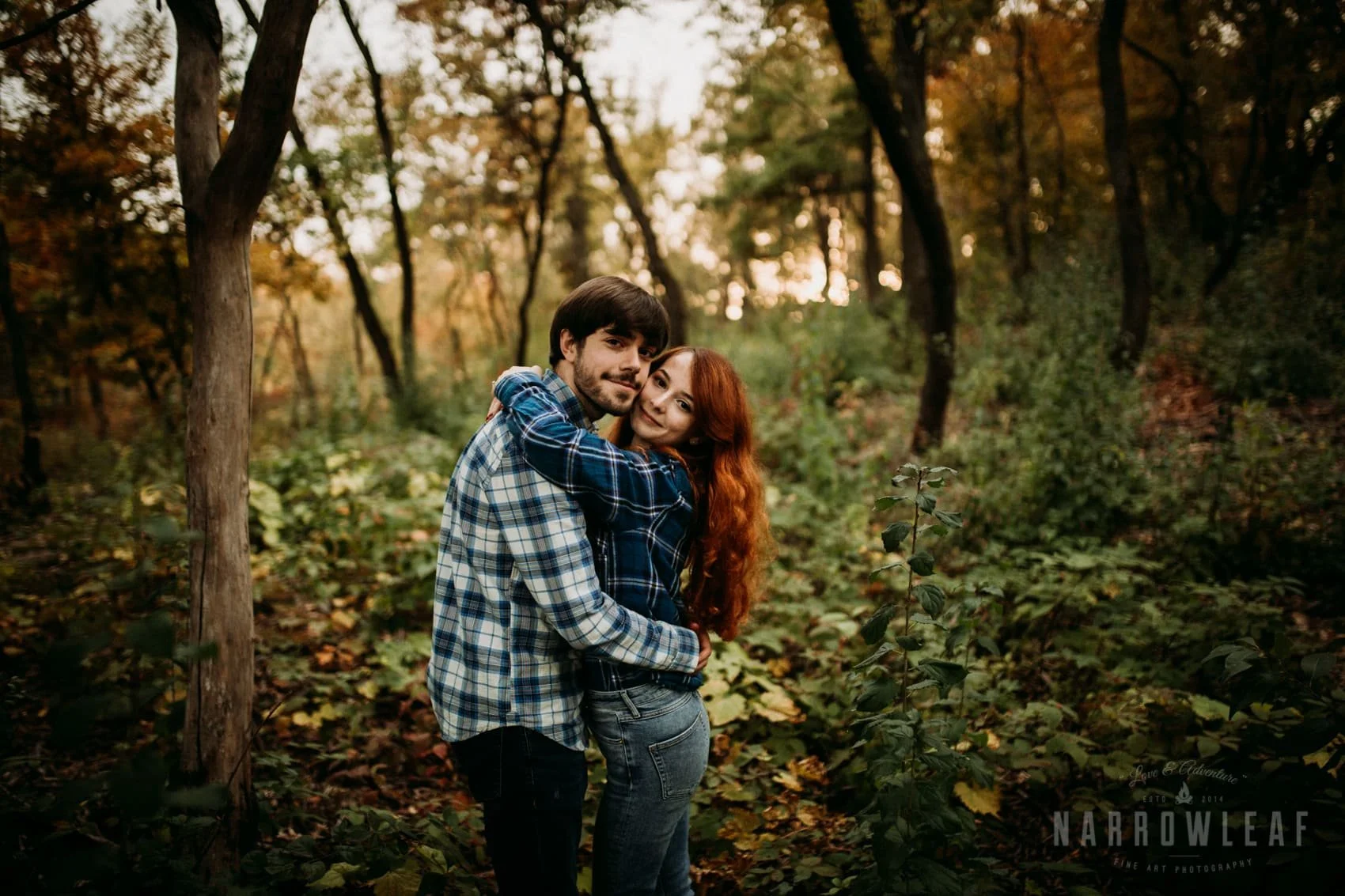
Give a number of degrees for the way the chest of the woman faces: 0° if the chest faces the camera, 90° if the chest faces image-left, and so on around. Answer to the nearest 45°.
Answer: approximately 90°

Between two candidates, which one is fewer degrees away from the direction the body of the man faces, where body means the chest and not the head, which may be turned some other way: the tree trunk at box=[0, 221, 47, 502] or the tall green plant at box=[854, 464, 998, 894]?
the tall green plant

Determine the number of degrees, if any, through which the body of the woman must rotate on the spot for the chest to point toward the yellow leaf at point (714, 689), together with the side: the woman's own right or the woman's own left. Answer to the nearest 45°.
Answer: approximately 90° to the woman's own right

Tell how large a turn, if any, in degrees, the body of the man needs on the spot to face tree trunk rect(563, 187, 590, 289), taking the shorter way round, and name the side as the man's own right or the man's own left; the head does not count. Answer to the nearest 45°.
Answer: approximately 90° to the man's own left

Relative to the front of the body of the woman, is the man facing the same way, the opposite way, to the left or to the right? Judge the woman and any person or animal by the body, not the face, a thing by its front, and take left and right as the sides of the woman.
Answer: the opposite way

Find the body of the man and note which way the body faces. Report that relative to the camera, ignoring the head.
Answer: to the viewer's right

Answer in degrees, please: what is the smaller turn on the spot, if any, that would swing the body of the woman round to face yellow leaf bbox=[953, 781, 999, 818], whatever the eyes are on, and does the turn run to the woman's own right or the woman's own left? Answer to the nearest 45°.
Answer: approximately 135° to the woman's own right

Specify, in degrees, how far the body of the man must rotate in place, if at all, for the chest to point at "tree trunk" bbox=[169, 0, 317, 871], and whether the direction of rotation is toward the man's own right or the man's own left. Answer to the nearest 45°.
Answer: approximately 135° to the man's own left
